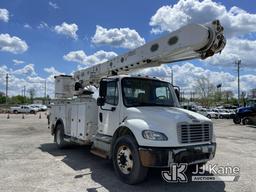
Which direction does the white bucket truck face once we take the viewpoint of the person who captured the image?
facing the viewer and to the right of the viewer

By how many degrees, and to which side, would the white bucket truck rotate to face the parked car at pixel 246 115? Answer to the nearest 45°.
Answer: approximately 90° to its left
